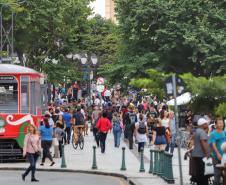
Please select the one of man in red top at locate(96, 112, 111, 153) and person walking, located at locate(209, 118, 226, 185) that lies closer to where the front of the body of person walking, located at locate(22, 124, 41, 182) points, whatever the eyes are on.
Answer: the person walking

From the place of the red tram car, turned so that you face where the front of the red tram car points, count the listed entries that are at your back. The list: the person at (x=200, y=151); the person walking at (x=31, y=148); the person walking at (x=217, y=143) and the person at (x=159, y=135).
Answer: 0

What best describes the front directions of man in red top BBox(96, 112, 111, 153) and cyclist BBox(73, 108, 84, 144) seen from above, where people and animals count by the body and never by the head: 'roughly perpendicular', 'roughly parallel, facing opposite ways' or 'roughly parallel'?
roughly parallel

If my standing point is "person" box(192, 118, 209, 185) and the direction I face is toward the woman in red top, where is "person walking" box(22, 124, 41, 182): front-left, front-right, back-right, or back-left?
front-left

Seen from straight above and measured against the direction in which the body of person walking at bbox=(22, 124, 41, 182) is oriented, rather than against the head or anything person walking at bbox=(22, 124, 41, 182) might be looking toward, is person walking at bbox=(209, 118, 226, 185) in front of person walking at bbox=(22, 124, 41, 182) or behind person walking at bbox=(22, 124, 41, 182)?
in front

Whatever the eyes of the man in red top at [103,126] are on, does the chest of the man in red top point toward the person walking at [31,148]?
no

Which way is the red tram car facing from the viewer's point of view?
toward the camera

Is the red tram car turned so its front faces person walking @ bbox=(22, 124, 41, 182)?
yes

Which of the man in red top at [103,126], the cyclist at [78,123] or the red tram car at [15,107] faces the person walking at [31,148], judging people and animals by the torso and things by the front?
the red tram car
